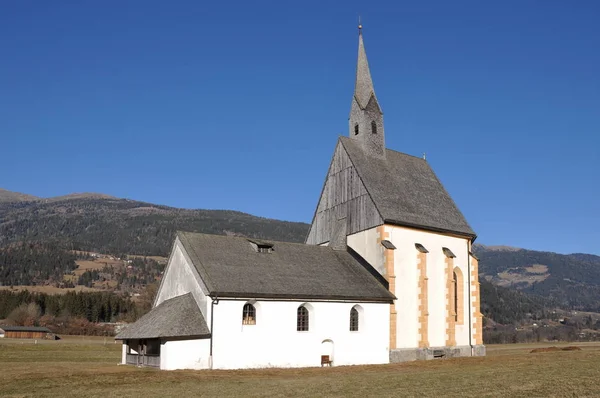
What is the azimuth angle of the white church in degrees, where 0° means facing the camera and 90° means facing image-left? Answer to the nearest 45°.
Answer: approximately 45°
